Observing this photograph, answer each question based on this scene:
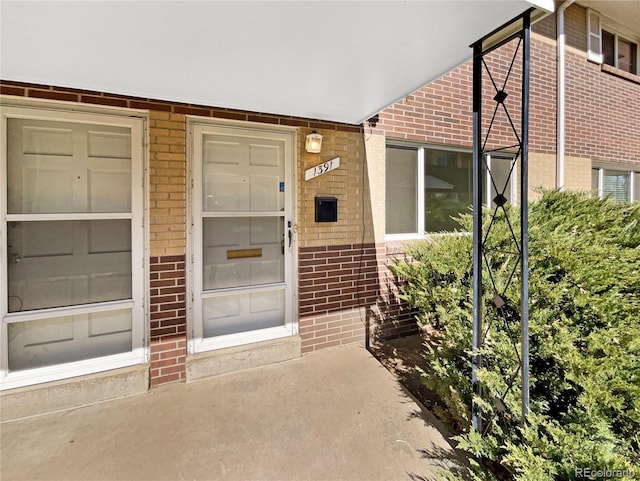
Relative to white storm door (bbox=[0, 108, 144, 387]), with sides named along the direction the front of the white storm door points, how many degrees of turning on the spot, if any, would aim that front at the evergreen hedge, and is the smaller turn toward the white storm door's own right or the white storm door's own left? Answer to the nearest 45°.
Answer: approximately 45° to the white storm door's own left

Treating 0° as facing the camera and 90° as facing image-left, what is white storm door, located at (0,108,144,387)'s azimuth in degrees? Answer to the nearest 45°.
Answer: approximately 0°

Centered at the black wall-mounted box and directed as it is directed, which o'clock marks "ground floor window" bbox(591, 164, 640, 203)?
The ground floor window is roughly at 8 o'clock from the black wall-mounted box.

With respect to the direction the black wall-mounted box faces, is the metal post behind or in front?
in front

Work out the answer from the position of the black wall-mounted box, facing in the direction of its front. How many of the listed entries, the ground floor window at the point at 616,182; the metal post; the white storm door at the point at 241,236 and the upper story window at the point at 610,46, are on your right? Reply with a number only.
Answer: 1

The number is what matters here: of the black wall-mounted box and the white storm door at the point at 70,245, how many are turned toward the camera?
2

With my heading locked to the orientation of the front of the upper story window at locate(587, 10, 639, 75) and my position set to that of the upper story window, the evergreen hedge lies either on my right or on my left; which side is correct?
on my right

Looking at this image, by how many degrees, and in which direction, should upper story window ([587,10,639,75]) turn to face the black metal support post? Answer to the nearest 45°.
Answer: approximately 45° to its right

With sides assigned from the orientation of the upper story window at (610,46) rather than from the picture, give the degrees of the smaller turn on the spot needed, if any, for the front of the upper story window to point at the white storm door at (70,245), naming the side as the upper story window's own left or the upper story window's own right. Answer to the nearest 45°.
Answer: approximately 90° to the upper story window's own right

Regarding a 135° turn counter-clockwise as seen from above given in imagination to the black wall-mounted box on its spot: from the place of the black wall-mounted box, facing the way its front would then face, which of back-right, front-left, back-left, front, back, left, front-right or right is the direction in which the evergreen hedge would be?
right

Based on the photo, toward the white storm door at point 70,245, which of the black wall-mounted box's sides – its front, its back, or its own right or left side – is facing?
right

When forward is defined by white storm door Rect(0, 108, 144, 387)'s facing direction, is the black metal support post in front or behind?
in front

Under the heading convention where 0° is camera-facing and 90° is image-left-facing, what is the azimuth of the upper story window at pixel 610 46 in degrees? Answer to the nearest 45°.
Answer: approximately 315°

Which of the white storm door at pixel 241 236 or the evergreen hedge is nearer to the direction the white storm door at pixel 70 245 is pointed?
the evergreen hedge
